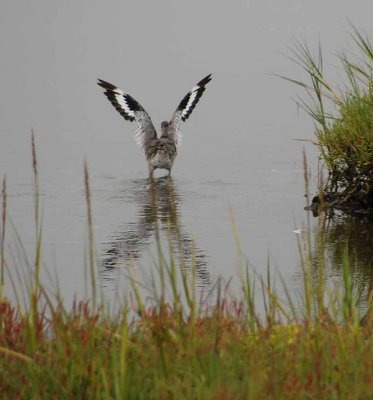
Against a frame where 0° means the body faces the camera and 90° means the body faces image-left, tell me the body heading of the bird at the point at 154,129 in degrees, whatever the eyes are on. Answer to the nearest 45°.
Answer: approximately 180°

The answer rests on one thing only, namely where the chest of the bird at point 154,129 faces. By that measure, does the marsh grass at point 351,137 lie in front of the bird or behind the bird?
behind
